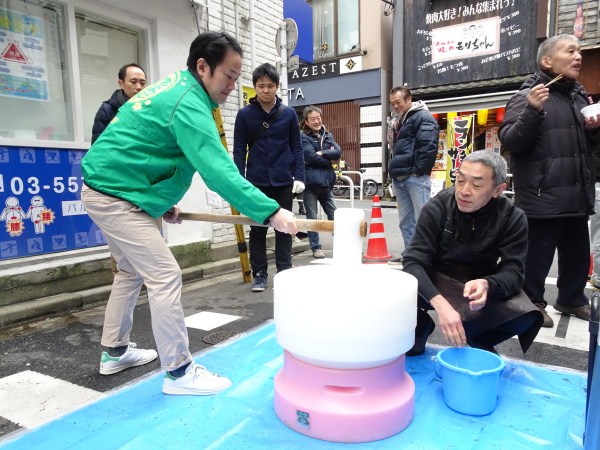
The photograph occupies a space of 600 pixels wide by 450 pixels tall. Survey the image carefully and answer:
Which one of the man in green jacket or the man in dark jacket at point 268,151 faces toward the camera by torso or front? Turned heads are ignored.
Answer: the man in dark jacket

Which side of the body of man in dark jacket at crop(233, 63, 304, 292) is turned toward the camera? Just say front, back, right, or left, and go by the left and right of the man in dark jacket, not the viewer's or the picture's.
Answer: front

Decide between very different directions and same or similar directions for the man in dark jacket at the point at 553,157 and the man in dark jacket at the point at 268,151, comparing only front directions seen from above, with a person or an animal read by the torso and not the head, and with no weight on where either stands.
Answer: same or similar directions

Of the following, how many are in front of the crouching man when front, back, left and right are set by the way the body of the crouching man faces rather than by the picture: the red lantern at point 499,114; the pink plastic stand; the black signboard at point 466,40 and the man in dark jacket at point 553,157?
1

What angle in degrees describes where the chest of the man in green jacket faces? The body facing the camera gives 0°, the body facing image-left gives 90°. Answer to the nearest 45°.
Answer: approximately 270°

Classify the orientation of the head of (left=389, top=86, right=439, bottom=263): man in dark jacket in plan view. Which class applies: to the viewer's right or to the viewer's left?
to the viewer's left

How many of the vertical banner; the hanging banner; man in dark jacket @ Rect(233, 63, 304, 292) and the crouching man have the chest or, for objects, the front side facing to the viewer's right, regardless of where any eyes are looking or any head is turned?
0

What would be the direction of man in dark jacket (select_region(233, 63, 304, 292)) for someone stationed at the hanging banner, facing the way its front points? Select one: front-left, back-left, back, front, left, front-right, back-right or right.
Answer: front

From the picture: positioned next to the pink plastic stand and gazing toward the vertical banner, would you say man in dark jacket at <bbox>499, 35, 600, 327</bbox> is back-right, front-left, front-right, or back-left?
front-right

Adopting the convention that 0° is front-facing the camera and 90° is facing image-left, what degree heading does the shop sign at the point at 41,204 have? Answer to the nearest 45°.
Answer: approximately 315°

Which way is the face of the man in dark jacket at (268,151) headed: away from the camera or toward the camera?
toward the camera

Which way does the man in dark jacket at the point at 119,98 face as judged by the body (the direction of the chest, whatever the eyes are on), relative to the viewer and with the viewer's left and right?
facing the viewer and to the right of the viewer

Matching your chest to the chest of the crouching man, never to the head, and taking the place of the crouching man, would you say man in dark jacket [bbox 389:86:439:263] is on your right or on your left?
on your right

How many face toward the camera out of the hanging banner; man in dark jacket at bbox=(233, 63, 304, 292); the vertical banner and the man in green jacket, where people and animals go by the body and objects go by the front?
3

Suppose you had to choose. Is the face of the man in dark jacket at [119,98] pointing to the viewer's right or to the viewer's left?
to the viewer's right

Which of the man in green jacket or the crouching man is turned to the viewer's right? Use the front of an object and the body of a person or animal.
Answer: the man in green jacket
